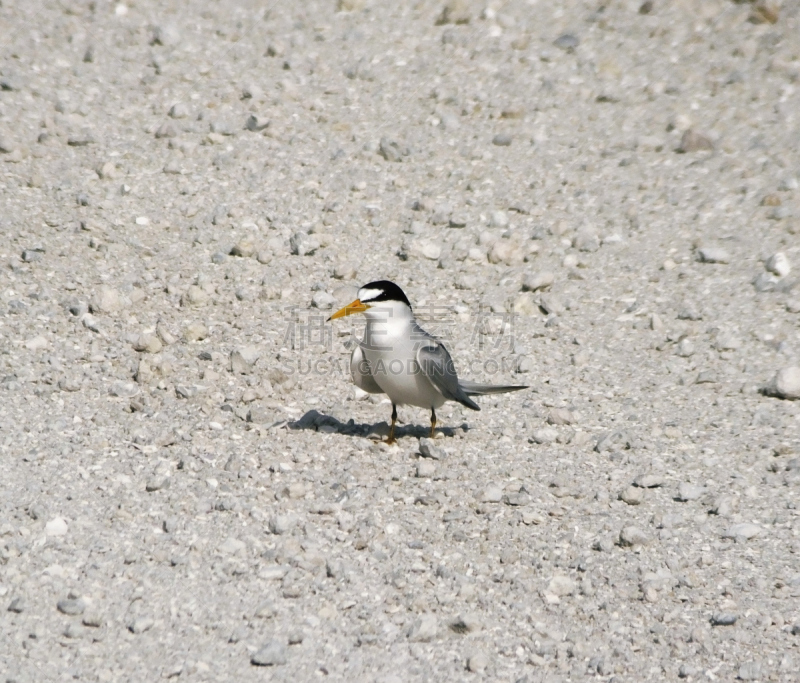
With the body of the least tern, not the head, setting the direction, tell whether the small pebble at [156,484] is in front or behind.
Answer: in front

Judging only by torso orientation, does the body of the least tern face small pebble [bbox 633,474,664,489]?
no

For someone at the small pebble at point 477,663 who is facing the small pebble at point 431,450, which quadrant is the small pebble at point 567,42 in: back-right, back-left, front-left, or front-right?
front-right

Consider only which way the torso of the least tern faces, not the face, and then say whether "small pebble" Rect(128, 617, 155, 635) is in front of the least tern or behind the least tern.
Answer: in front

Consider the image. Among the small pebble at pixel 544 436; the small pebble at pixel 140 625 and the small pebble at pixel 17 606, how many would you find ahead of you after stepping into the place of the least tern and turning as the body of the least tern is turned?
2

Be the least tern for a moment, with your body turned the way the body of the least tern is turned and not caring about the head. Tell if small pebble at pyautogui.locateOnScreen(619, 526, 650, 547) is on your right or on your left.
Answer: on your left

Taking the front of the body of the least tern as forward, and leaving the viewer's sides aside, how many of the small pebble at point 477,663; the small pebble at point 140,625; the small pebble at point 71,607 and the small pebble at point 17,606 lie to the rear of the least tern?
0

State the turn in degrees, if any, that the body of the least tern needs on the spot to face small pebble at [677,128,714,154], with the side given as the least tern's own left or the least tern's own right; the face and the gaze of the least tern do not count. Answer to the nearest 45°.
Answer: approximately 180°

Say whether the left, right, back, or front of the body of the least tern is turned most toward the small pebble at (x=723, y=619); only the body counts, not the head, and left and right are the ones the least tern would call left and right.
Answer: left

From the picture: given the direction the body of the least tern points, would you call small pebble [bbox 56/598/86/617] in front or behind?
in front

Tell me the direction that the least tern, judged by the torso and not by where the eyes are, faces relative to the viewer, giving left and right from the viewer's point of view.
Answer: facing the viewer and to the left of the viewer

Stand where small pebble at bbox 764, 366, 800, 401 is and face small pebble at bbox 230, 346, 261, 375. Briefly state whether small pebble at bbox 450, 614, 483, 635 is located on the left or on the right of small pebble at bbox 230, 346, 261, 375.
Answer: left

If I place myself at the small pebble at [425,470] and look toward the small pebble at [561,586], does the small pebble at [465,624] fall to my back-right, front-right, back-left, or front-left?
front-right

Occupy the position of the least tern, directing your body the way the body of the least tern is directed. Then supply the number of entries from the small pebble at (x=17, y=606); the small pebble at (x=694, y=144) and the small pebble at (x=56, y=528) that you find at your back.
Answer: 1

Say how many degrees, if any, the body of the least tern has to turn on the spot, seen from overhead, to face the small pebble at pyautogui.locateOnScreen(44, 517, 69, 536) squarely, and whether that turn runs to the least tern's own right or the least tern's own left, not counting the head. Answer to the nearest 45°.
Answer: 0° — it already faces it
